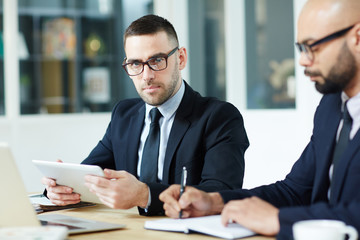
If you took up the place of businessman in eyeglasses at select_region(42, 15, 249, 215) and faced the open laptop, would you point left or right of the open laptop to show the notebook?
left

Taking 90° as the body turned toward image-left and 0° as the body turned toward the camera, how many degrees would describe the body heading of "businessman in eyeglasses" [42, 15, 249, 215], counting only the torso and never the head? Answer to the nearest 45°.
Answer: approximately 45°

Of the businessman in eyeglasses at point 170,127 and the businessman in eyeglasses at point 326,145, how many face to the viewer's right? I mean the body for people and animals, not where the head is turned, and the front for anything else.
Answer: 0

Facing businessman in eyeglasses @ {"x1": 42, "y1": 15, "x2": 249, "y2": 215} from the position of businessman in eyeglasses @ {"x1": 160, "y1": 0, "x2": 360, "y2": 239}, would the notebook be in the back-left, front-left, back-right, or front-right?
front-left

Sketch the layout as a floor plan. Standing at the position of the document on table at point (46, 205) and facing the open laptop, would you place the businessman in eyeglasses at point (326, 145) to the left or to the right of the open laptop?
left

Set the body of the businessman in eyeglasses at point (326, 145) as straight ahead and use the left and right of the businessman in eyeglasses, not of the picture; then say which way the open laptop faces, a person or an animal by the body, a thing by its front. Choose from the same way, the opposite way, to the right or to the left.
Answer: the opposite way

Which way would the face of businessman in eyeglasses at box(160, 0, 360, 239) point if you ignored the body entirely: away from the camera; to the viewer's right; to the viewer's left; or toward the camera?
to the viewer's left

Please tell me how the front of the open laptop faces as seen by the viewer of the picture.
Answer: facing away from the viewer and to the right of the viewer

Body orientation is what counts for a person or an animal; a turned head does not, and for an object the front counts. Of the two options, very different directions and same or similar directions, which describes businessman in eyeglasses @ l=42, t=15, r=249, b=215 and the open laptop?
very different directions

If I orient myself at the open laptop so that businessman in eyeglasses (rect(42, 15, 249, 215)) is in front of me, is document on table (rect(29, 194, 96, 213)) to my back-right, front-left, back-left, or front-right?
front-left
